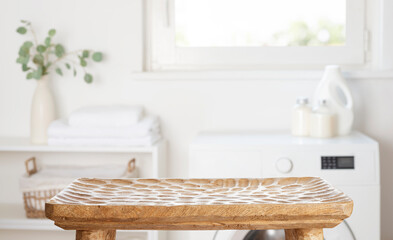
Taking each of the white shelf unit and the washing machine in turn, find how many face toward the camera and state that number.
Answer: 2

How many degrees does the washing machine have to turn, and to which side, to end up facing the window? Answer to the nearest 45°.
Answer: approximately 180°

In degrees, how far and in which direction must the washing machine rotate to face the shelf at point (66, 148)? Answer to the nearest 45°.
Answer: approximately 90° to its right

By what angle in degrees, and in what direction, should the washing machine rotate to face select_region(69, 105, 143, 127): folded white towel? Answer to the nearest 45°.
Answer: approximately 90° to its right

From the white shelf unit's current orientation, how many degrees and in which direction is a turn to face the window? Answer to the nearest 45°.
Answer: approximately 90° to its left

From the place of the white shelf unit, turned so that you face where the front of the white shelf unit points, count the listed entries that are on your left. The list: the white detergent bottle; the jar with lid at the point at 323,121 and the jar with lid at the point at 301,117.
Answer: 3

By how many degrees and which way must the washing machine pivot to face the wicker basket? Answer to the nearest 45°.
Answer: approximately 90° to its right

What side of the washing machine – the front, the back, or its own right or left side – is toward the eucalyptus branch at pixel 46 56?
right

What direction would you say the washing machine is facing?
toward the camera

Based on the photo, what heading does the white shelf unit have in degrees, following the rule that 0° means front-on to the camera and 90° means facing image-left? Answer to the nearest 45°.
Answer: approximately 0°

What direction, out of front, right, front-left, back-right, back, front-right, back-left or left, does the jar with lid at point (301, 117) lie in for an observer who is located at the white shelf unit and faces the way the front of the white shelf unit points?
left

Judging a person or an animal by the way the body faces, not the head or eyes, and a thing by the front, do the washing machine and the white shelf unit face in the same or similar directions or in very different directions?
same or similar directions
